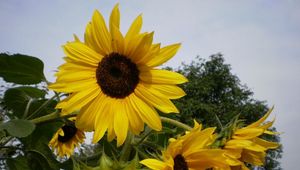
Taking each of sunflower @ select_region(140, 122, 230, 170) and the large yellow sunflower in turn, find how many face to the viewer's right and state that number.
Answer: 0

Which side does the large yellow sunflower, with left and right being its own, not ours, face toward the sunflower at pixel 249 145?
left

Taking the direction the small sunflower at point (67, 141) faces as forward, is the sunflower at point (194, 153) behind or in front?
in front

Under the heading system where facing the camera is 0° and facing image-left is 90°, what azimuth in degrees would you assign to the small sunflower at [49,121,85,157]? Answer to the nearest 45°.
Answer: approximately 0°
